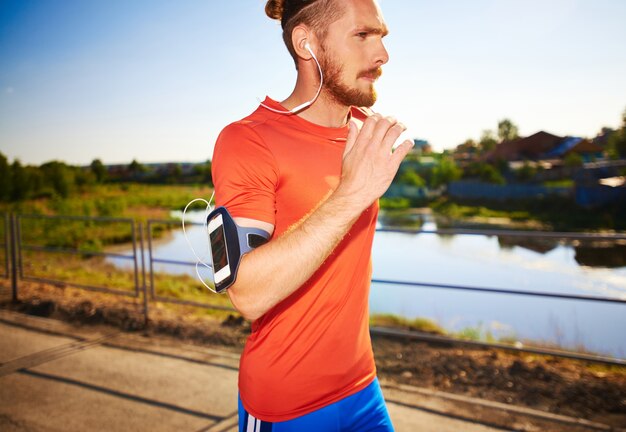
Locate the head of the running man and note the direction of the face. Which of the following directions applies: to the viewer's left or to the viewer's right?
to the viewer's right

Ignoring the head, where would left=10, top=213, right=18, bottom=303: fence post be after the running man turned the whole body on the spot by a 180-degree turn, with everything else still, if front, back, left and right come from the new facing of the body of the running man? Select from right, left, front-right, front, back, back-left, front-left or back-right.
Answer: front

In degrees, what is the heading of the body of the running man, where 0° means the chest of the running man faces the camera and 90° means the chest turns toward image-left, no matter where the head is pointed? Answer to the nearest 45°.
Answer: approximately 315°

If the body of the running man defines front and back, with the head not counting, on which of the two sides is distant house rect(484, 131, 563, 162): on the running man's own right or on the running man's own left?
on the running man's own left

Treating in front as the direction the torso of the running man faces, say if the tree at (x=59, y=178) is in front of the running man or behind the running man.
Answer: behind

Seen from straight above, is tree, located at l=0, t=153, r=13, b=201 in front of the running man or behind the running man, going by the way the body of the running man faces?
behind

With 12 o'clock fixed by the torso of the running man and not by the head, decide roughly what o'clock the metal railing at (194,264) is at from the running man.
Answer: The metal railing is roughly at 7 o'clock from the running man.

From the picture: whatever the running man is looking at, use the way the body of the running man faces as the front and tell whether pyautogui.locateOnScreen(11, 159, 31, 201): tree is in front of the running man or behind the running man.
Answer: behind
